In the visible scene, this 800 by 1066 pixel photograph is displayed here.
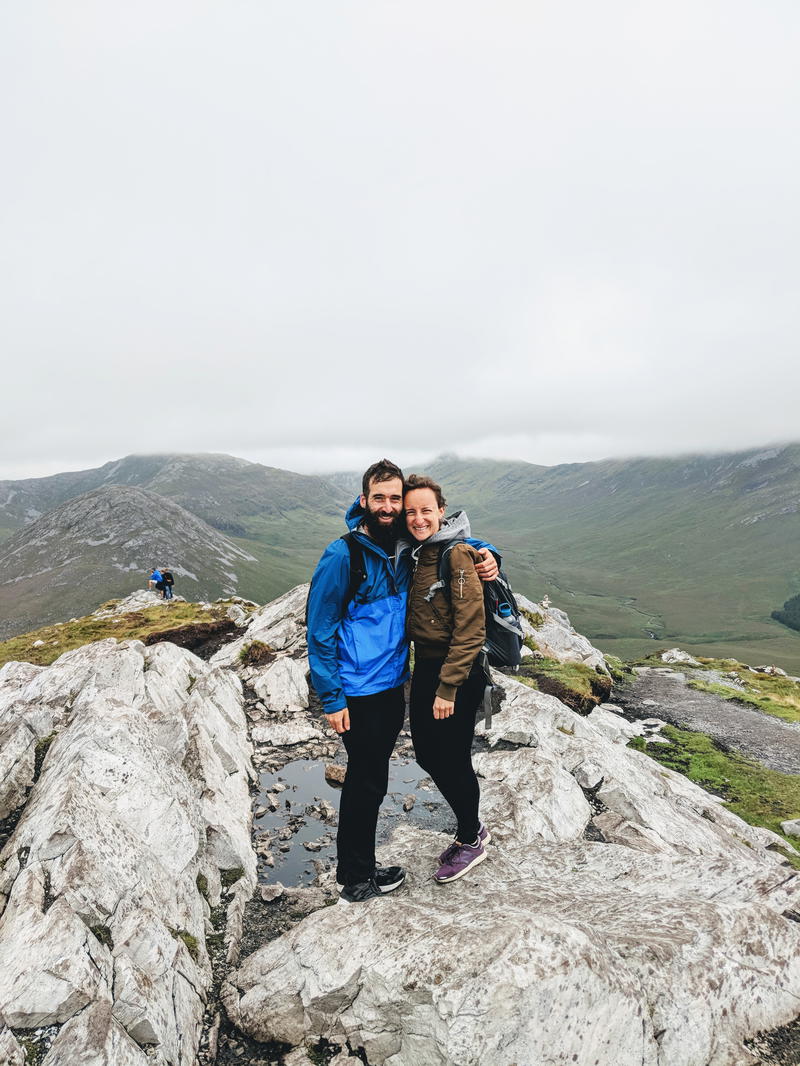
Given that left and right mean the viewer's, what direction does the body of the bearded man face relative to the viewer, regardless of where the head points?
facing the viewer and to the right of the viewer

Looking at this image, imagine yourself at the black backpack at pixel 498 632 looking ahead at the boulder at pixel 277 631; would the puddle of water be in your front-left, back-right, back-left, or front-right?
front-left

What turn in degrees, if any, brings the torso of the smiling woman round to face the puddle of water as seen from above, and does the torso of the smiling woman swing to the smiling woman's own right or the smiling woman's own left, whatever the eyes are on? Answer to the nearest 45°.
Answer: approximately 90° to the smiling woman's own right

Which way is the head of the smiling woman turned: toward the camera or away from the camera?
toward the camera

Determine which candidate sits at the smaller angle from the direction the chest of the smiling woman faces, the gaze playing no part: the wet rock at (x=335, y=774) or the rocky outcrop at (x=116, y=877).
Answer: the rocky outcrop

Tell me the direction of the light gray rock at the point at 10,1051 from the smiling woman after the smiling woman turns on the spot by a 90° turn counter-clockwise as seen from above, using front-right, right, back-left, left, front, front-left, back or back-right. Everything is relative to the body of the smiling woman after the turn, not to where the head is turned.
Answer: right

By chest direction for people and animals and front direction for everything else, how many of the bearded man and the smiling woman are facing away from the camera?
0

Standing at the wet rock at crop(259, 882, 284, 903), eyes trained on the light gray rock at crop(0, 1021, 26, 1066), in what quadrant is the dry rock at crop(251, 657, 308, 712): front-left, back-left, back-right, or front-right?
back-right

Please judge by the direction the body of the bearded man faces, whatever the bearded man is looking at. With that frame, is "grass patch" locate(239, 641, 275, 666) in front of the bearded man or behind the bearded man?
behind
